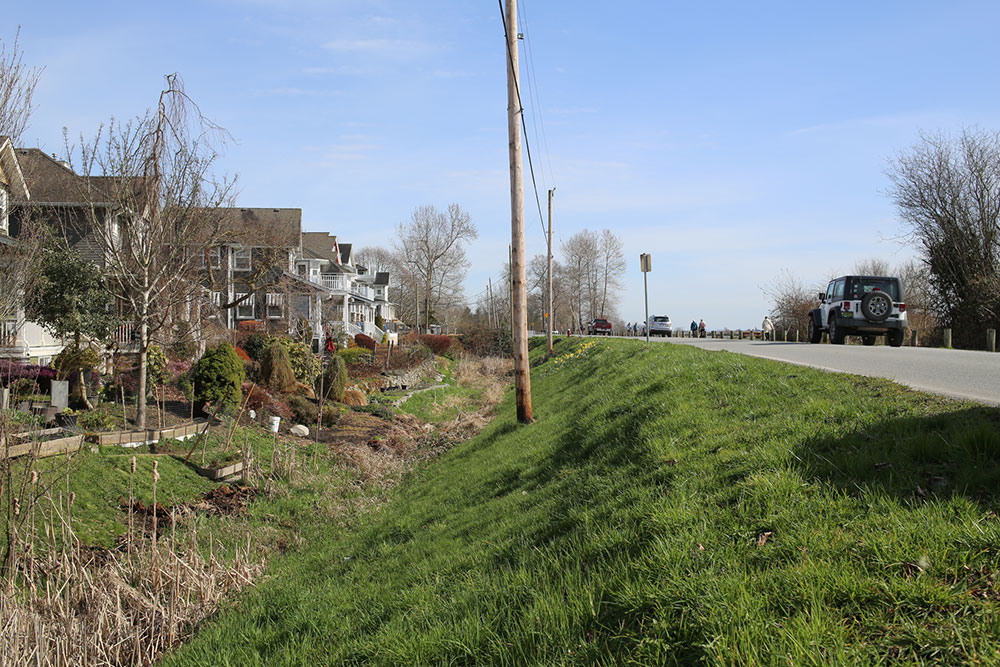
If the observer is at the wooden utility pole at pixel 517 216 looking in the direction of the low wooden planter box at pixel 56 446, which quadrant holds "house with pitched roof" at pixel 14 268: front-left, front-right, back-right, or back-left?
front-right

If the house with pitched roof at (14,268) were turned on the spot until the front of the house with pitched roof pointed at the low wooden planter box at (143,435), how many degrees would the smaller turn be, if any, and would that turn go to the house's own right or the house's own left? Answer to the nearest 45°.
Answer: approximately 45° to the house's own right

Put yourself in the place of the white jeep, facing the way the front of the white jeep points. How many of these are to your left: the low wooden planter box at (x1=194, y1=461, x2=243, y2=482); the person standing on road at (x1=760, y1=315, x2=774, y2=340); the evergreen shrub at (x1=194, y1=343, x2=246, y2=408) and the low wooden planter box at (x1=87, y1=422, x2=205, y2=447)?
3

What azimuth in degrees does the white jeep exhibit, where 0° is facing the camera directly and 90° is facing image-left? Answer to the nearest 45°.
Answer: approximately 135°

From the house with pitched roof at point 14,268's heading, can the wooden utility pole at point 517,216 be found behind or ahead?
ahead

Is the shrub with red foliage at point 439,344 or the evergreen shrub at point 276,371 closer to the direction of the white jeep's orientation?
the shrub with red foliage

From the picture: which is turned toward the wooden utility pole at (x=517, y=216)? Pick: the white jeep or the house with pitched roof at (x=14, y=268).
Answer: the house with pitched roof

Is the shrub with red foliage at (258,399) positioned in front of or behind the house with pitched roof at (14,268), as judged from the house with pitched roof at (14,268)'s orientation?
in front

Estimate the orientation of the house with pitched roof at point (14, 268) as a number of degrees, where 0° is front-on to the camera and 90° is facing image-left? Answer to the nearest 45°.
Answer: approximately 315°

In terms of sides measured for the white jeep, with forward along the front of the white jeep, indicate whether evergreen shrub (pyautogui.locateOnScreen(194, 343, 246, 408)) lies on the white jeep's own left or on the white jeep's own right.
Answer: on the white jeep's own left

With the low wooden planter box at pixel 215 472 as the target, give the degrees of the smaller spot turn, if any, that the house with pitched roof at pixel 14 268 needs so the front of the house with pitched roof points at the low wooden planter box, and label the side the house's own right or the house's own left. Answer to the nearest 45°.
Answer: approximately 45° to the house's own right

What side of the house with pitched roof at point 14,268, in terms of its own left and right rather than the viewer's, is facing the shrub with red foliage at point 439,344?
left

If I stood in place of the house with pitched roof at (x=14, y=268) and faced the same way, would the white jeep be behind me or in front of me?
in front

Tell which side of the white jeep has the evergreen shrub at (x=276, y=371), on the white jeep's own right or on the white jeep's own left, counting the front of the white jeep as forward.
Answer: on the white jeep's own left

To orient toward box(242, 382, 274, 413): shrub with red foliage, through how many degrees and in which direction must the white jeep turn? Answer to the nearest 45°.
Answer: approximately 90° to its left
